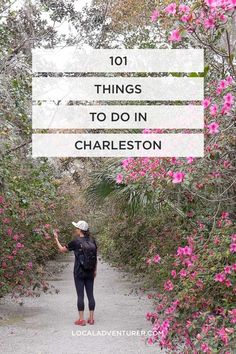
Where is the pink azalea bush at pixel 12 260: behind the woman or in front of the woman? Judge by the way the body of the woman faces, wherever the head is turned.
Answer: in front

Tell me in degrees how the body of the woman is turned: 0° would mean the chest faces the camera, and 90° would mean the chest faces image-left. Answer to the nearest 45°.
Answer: approximately 135°
